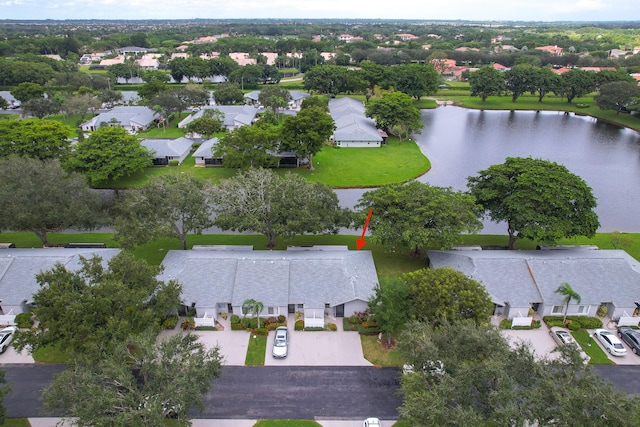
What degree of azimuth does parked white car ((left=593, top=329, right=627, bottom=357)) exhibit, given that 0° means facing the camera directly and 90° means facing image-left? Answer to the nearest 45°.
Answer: approximately 135°

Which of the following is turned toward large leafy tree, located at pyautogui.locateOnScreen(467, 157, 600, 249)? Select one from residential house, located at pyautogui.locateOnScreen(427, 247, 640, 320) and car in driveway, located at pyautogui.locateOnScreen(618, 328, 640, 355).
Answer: the car in driveway

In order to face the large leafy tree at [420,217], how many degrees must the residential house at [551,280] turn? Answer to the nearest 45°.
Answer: approximately 90° to its right

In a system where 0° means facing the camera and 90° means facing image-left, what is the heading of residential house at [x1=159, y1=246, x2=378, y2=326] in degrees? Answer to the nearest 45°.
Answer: approximately 0°

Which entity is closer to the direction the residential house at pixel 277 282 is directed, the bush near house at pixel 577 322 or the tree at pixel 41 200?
the bush near house

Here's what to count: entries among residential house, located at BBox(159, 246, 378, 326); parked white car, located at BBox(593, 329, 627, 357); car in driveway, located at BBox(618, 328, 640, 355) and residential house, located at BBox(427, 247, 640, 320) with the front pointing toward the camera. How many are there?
2

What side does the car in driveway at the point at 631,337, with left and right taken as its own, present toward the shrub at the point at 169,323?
left

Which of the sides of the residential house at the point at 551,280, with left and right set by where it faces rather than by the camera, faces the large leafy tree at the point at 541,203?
back

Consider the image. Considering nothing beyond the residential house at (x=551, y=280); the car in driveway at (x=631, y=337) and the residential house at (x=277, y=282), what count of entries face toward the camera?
2

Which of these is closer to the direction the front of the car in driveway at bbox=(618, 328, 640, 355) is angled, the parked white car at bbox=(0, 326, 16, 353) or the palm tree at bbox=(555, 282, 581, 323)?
the palm tree
